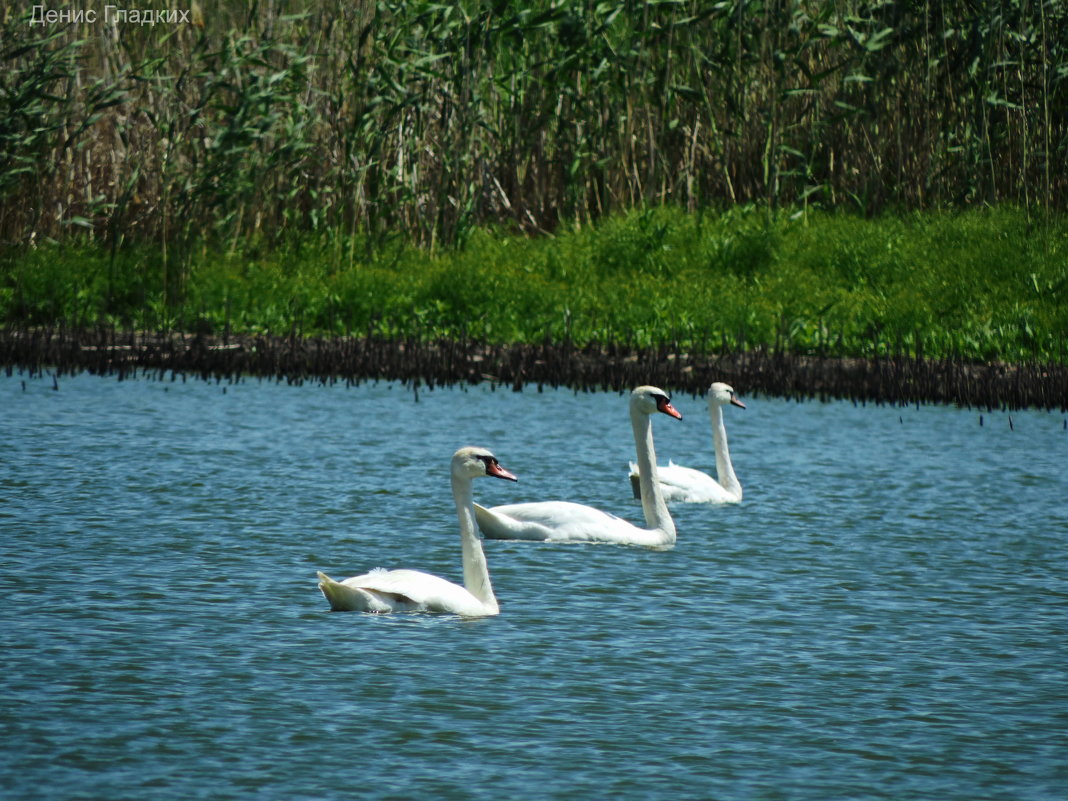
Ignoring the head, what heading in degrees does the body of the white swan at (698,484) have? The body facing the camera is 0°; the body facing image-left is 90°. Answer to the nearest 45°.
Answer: approximately 270°

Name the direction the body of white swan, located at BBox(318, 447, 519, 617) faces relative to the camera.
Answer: to the viewer's right

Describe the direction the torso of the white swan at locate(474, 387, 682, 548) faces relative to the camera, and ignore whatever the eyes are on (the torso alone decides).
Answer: to the viewer's right

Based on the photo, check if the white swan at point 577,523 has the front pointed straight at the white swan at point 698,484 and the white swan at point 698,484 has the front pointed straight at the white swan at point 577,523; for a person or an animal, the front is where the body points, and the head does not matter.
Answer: no

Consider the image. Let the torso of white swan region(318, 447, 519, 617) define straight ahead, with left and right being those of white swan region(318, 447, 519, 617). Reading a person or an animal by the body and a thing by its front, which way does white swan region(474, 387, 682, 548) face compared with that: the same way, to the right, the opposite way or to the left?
the same way

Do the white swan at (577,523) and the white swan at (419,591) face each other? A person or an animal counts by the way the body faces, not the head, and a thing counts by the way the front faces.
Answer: no

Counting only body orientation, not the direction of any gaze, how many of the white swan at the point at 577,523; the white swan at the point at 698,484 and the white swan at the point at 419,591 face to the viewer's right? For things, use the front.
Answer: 3

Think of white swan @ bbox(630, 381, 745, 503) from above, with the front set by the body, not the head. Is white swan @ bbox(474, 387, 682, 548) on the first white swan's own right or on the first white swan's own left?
on the first white swan's own right

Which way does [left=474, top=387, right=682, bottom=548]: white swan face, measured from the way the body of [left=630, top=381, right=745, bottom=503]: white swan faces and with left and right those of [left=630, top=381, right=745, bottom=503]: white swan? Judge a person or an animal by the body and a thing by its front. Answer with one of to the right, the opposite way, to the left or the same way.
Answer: the same way

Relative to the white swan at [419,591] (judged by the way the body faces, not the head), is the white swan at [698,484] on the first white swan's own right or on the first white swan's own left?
on the first white swan's own left

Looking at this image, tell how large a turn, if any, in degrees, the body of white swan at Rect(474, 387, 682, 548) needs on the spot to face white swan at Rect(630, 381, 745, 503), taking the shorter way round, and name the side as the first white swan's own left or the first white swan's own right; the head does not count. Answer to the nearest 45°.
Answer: approximately 45° to the first white swan's own left

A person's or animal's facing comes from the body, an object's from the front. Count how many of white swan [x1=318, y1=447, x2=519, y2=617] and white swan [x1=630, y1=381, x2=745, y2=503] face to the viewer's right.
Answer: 2

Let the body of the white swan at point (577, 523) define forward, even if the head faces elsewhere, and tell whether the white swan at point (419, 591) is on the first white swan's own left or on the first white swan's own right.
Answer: on the first white swan's own right
